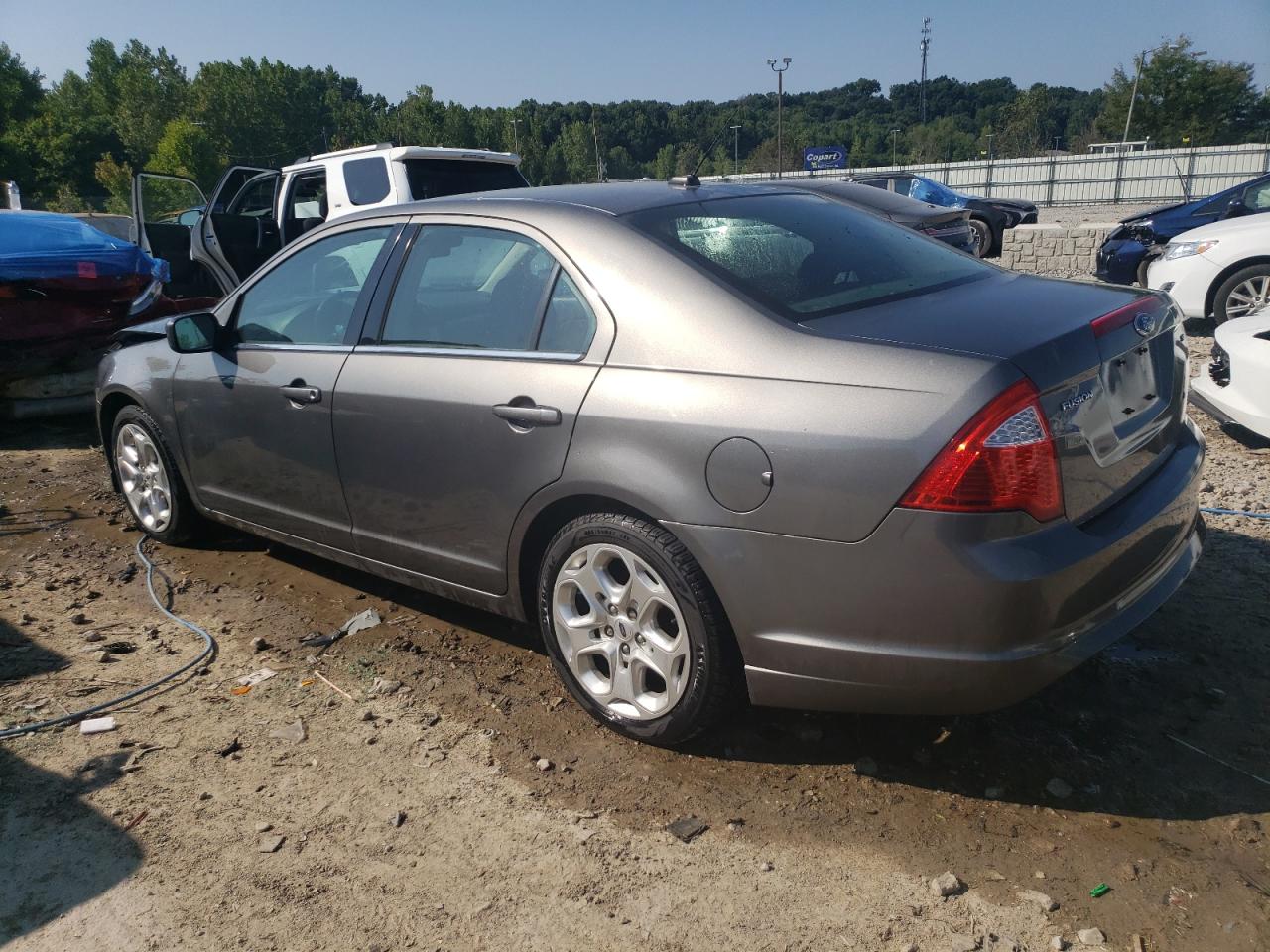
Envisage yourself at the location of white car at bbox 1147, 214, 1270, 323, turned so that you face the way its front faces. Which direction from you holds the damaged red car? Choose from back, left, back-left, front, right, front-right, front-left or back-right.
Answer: front-left

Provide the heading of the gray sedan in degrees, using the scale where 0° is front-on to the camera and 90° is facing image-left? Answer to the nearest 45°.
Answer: approximately 135°

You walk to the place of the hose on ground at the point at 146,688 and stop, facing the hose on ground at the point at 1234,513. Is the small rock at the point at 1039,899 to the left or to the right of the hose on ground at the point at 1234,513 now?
right

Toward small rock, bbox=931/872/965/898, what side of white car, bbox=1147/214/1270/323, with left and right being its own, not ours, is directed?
left

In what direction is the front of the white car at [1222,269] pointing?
to the viewer's left

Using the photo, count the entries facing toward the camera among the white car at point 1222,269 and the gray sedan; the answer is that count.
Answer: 0

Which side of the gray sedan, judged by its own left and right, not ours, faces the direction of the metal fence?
right

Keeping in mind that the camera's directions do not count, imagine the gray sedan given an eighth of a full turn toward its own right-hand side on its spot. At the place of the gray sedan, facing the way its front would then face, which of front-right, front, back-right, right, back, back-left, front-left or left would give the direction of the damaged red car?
front-left

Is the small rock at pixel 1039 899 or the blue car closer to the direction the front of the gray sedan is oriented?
the blue car

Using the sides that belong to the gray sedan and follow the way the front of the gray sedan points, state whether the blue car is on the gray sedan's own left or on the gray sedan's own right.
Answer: on the gray sedan's own right

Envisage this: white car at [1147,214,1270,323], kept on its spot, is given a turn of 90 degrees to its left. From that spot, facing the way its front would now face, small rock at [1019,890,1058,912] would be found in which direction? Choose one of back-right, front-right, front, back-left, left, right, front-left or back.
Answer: front

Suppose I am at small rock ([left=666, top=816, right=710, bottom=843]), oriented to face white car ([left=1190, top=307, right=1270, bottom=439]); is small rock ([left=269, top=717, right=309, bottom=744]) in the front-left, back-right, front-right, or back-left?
back-left

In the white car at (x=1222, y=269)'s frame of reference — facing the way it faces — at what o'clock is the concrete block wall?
The concrete block wall is roughly at 2 o'clock from the white car.
